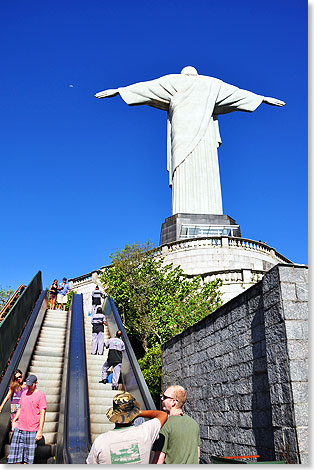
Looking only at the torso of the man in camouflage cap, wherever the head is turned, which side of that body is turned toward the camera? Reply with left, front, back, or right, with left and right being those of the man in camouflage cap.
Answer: back

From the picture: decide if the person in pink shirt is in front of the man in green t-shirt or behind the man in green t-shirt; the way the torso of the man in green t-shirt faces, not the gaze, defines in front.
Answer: in front

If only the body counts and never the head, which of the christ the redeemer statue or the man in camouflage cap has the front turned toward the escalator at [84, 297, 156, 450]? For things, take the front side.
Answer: the man in camouflage cap

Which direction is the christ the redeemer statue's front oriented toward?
away from the camera

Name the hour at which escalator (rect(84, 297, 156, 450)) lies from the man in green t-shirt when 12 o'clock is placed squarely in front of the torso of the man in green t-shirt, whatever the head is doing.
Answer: The escalator is roughly at 1 o'clock from the man in green t-shirt.

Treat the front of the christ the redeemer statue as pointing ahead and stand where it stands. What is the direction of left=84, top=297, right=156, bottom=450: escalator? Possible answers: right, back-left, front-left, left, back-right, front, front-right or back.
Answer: back

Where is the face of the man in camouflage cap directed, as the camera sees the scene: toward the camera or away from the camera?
away from the camera

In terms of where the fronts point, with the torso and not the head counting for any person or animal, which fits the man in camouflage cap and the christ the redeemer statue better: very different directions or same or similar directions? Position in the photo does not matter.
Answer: same or similar directions

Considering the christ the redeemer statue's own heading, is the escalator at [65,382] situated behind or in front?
behind

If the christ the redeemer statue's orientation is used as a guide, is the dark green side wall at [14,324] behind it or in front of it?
behind

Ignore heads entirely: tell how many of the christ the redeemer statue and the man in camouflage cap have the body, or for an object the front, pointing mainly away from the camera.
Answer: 2

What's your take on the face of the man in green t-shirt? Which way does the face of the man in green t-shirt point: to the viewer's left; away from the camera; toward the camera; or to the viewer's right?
to the viewer's left
